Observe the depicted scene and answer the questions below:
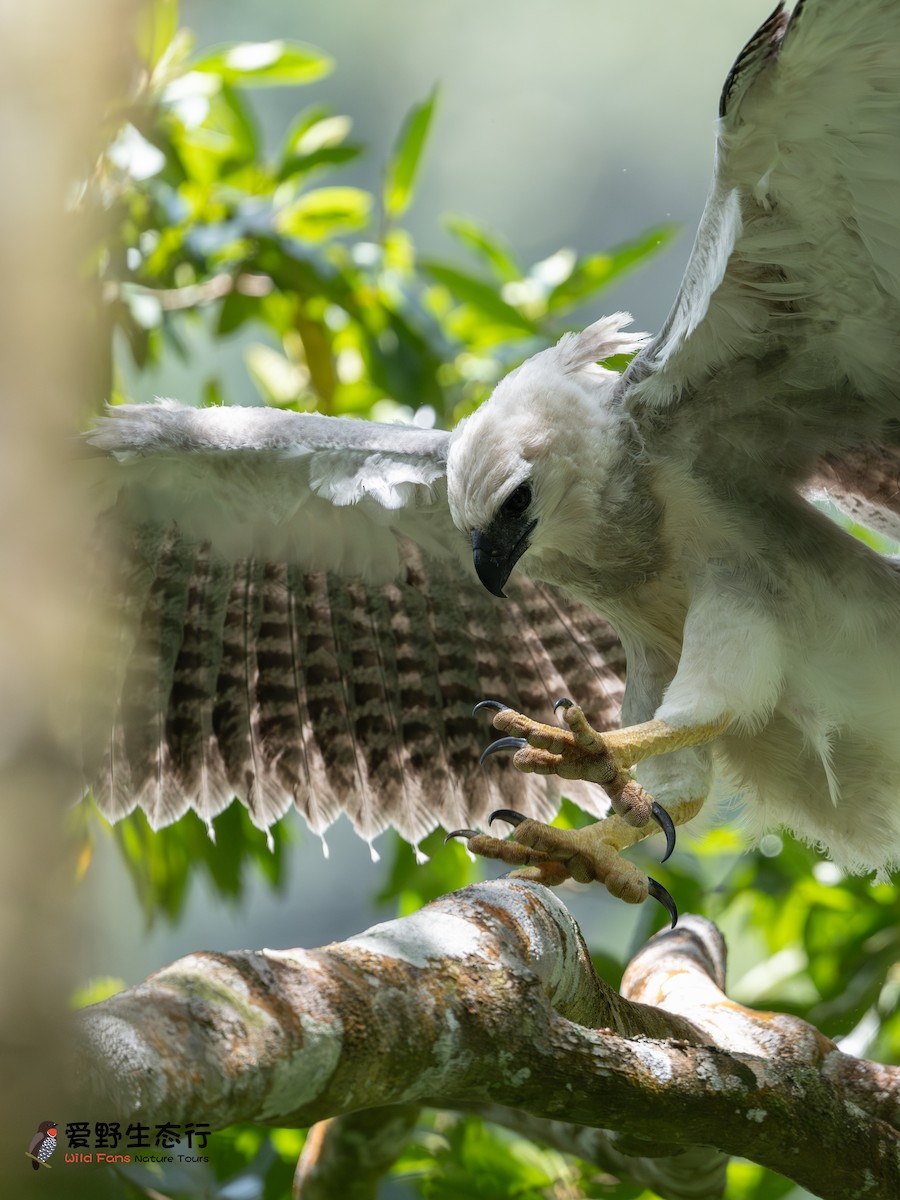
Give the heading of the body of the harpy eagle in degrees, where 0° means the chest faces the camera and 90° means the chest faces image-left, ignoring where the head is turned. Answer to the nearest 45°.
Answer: approximately 45°

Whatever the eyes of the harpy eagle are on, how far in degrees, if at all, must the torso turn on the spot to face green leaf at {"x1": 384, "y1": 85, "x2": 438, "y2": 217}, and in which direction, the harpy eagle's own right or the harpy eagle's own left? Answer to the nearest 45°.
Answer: approximately 135° to the harpy eagle's own right

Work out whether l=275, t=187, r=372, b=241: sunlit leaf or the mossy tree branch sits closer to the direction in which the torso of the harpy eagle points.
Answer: the mossy tree branch

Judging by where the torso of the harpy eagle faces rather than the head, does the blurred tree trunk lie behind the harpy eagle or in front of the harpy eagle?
in front

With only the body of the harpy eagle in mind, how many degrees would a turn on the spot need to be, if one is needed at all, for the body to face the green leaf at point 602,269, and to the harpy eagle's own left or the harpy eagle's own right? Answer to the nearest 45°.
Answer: approximately 135° to the harpy eagle's own right

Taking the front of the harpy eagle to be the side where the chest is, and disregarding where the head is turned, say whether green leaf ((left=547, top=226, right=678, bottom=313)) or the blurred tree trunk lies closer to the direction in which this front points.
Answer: the blurred tree trunk

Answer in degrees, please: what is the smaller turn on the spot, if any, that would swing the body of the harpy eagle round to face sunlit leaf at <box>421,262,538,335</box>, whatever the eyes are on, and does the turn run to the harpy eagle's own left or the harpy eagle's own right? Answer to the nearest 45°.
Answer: approximately 135° to the harpy eagle's own right
